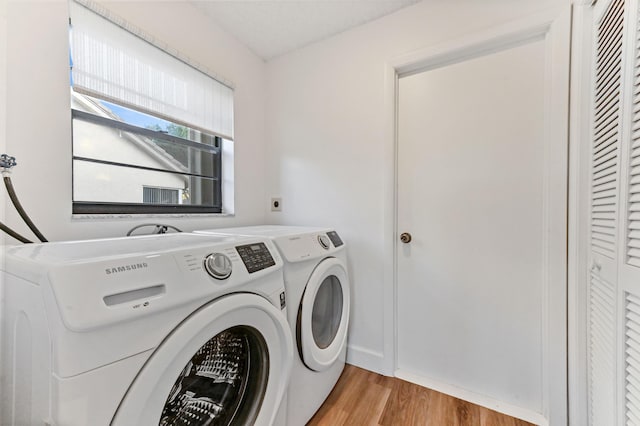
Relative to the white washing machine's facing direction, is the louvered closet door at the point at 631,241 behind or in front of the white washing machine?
in front

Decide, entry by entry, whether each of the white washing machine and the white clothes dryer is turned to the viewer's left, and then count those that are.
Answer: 0

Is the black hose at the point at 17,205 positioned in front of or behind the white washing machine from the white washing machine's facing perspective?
behind

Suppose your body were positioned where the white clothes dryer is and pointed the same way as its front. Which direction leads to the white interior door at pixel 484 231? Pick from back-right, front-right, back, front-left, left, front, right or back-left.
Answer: front-left

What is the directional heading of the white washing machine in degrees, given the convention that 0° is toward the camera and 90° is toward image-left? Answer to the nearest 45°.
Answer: approximately 315°

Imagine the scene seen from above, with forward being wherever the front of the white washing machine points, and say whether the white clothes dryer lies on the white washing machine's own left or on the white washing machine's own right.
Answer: on the white washing machine's own left

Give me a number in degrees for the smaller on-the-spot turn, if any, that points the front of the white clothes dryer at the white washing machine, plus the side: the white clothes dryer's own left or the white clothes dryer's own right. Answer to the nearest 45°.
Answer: approximately 90° to the white clothes dryer's own right

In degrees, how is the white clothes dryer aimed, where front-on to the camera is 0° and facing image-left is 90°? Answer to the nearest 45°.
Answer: approximately 315°

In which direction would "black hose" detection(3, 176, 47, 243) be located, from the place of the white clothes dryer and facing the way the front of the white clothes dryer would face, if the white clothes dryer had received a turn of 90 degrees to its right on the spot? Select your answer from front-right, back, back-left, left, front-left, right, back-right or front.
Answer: front-right
